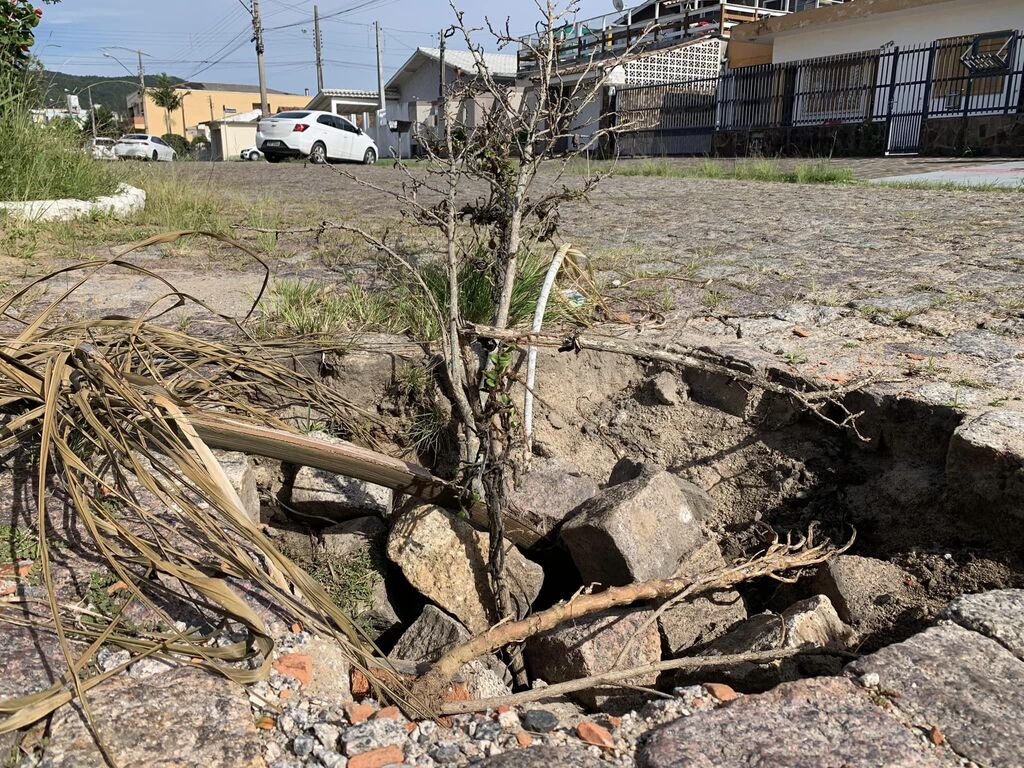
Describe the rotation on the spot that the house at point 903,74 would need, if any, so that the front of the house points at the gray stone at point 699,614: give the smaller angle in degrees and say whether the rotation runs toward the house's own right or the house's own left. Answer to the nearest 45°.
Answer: approximately 45° to the house's own left

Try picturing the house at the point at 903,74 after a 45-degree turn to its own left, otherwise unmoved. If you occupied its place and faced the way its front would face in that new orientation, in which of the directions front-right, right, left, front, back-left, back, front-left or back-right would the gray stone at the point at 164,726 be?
front

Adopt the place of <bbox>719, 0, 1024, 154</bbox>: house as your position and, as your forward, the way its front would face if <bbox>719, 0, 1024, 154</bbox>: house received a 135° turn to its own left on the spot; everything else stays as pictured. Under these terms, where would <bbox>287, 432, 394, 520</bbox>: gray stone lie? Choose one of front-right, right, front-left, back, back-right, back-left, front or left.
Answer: right

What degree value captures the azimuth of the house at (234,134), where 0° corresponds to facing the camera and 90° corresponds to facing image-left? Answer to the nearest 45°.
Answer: approximately 45°

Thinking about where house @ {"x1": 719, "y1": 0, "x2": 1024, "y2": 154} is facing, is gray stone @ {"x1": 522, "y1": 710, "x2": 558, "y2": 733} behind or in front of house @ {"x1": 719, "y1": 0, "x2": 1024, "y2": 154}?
in front

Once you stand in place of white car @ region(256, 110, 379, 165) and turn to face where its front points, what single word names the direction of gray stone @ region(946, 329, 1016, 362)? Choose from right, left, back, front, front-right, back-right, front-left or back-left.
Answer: back-right

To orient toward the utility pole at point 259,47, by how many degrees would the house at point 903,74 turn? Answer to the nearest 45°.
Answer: approximately 90° to its right

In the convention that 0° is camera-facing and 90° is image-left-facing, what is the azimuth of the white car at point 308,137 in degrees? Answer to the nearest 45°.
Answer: approximately 225°

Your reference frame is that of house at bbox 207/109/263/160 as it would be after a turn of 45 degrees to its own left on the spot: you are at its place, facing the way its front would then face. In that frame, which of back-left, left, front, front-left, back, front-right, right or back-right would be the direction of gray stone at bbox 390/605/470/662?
front

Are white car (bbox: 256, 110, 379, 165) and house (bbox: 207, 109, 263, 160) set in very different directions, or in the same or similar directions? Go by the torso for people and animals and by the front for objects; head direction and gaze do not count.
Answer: very different directions

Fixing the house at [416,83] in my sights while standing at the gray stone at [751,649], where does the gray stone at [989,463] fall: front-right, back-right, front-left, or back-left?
front-right

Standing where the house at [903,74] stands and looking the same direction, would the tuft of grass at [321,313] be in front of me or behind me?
in front

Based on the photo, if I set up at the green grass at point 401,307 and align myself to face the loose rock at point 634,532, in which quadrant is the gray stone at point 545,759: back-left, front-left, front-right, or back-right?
front-right

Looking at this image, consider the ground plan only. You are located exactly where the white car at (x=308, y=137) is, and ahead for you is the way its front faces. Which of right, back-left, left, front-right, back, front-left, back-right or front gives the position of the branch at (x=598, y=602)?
back-right

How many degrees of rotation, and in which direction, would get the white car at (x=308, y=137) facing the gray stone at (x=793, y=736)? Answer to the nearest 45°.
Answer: approximately 135° to its right

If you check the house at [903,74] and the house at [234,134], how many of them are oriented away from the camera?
0

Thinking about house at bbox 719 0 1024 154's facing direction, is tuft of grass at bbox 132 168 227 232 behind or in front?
in front

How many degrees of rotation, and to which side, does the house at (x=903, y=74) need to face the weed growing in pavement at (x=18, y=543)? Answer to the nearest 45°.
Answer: approximately 45° to its left
